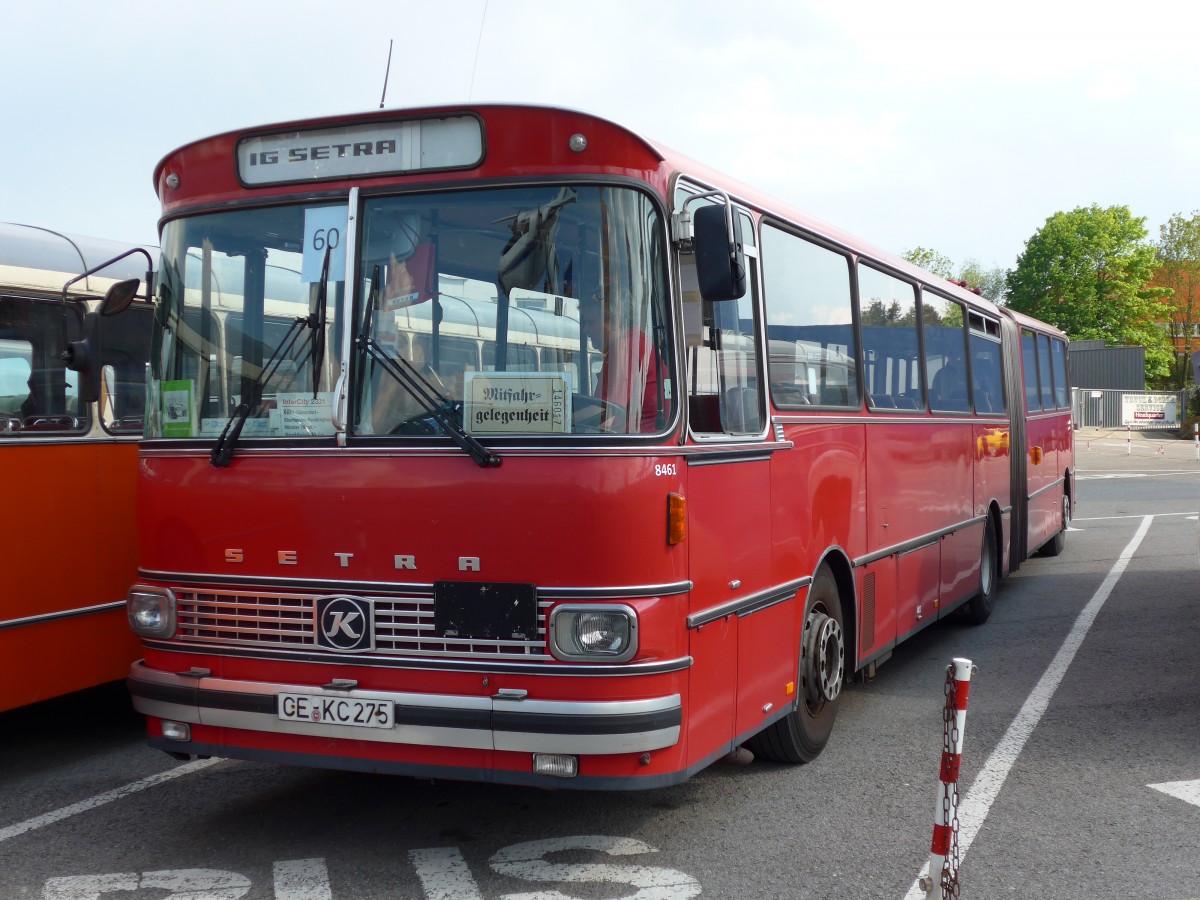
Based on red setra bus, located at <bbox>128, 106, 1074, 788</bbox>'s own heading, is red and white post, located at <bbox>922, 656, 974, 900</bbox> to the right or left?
on its left

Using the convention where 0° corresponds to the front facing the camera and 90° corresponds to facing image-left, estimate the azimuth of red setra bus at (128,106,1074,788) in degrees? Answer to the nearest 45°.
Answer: approximately 45°
